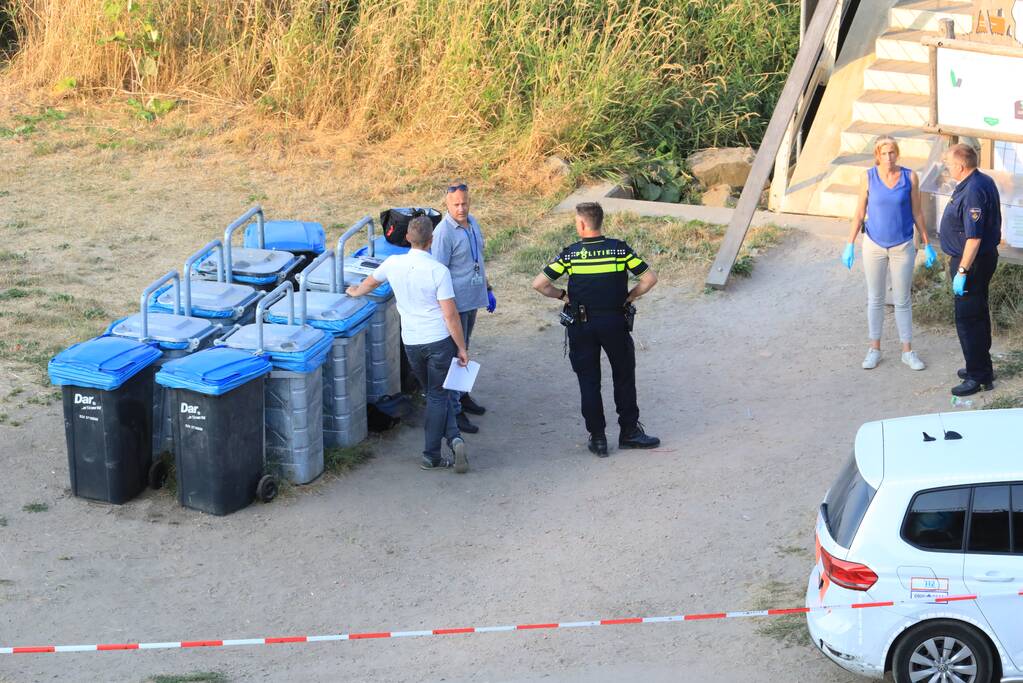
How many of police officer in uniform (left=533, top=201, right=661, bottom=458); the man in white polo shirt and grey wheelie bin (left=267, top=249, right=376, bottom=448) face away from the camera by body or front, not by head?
2

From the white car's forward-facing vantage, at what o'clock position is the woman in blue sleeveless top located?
The woman in blue sleeveless top is roughly at 9 o'clock from the white car.

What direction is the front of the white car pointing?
to the viewer's right

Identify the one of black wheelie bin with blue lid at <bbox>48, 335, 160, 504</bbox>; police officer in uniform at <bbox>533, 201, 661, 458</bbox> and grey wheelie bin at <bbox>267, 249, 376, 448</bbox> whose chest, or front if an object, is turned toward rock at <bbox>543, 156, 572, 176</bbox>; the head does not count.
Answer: the police officer in uniform

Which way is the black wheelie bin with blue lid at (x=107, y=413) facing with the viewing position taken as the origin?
facing the viewer and to the left of the viewer

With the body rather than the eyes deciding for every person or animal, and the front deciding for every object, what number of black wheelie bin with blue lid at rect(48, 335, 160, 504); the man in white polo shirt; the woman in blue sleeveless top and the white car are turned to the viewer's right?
1

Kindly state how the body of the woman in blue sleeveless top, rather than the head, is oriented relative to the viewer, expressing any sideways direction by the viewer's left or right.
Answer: facing the viewer

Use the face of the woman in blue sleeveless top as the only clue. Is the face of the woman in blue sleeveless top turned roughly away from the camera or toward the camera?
toward the camera

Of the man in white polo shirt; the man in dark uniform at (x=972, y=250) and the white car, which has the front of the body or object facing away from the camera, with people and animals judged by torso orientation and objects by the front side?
the man in white polo shirt

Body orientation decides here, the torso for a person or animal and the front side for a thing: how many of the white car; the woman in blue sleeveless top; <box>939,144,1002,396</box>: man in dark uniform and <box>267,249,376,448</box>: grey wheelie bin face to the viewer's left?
1

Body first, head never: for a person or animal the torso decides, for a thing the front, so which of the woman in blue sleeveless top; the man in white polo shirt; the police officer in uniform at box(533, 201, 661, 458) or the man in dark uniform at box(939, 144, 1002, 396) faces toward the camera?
the woman in blue sleeveless top

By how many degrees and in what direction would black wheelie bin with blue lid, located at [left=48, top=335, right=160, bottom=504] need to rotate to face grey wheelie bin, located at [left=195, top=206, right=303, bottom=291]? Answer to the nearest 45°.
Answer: approximately 180°

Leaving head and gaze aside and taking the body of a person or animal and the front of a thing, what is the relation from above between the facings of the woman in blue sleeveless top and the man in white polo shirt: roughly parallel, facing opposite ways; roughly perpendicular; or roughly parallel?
roughly parallel, facing opposite ways

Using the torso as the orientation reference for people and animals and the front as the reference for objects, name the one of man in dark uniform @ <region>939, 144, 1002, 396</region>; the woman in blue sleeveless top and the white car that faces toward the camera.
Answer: the woman in blue sleeveless top

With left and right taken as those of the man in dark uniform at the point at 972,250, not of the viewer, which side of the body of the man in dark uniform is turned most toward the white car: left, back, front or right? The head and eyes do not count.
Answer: left

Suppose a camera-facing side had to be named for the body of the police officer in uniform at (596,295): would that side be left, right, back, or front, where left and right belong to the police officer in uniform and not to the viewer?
back

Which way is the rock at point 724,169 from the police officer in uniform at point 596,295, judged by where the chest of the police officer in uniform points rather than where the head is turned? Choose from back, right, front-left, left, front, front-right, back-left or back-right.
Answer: front

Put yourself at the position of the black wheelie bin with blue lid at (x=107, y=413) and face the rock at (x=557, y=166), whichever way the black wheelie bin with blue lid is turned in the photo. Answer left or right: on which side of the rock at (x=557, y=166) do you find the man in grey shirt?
right
